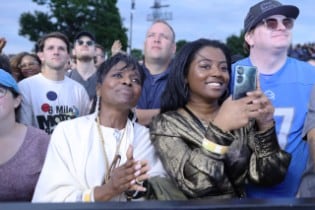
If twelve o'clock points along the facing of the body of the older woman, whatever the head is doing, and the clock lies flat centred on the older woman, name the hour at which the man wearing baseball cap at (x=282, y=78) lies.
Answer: The man wearing baseball cap is roughly at 10 o'clock from the older woman.

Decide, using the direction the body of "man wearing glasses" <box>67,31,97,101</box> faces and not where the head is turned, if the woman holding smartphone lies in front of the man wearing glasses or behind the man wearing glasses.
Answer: in front

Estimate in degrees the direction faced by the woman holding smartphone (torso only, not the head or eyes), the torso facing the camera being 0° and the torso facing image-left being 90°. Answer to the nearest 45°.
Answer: approximately 315°

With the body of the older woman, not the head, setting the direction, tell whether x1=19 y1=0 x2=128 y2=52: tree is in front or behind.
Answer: behind

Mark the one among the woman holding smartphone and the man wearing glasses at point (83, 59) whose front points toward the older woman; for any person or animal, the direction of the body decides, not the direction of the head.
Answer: the man wearing glasses

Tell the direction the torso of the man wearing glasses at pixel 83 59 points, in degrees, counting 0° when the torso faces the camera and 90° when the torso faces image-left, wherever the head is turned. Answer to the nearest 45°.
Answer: approximately 0°

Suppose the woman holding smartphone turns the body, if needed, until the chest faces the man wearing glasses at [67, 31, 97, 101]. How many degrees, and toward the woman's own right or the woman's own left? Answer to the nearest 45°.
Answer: approximately 180°

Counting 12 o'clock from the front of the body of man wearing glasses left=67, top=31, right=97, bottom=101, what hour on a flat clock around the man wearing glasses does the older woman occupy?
The older woman is roughly at 12 o'clock from the man wearing glasses.

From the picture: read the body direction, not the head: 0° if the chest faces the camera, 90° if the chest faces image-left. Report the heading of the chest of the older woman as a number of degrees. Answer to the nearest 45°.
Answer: approximately 315°

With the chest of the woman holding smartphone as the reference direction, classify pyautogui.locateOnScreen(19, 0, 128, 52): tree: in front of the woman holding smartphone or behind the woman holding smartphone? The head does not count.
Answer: behind

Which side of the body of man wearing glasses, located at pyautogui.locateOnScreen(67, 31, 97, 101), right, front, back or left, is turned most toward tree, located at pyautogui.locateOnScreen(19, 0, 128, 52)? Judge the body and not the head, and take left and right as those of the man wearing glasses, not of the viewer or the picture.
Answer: back

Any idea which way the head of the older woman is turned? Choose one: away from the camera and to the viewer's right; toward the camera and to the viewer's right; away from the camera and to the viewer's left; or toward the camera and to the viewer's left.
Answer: toward the camera and to the viewer's right

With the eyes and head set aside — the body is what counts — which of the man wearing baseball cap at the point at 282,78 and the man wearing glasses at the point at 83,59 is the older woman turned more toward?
the man wearing baseball cap
